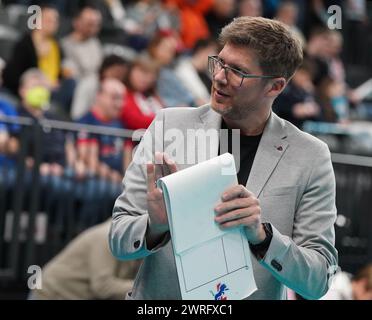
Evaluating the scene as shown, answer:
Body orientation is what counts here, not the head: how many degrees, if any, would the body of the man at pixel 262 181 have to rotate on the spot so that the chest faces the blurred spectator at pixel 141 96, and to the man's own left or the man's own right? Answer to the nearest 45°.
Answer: approximately 180°

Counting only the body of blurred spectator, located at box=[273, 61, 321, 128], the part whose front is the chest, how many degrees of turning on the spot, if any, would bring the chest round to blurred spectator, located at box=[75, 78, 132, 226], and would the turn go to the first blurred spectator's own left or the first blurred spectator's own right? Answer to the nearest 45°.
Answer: approximately 90° to the first blurred spectator's own right

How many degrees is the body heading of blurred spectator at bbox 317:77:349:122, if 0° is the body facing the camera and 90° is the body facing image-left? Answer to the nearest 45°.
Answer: approximately 315°

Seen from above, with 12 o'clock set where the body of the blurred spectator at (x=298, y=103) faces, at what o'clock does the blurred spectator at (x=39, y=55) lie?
the blurred spectator at (x=39, y=55) is roughly at 4 o'clock from the blurred spectator at (x=298, y=103).

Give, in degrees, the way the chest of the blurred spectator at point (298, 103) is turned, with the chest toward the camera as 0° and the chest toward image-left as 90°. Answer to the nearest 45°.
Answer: approximately 315°

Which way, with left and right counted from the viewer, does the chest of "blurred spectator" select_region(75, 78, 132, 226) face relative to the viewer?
facing the viewer and to the right of the viewer

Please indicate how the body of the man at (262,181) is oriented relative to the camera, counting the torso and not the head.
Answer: toward the camera

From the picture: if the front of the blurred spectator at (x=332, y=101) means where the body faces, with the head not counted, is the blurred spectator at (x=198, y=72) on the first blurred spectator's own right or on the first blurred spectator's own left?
on the first blurred spectator's own right

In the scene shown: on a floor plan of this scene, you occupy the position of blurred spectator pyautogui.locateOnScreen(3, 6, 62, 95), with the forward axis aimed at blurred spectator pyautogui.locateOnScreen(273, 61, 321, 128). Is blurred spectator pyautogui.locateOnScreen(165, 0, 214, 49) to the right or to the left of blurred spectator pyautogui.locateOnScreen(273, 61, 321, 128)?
left

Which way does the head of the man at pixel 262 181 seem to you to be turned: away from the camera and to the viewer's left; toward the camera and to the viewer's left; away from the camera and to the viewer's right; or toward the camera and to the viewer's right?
toward the camera and to the viewer's left
